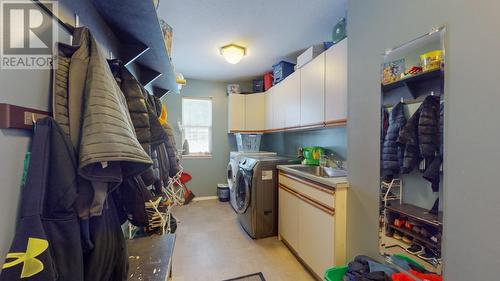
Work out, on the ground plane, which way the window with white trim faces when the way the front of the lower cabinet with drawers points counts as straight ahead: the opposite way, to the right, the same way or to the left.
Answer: to the left

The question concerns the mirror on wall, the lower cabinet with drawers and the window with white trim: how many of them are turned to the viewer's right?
0

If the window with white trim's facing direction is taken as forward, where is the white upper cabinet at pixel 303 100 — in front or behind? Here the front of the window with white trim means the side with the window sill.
in front

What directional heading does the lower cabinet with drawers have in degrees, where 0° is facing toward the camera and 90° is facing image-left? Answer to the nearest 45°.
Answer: approximately 45°

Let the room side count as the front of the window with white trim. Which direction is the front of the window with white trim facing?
toward the camera

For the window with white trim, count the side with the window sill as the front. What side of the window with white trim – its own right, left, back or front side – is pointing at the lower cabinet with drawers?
front

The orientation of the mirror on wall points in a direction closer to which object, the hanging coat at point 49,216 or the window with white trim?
the hanging coat

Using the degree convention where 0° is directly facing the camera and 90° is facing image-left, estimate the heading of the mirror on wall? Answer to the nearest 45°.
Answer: approximately 45°

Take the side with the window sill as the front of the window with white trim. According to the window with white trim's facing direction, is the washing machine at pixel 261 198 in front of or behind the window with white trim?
in front

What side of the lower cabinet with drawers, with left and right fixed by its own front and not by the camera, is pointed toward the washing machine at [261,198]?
right

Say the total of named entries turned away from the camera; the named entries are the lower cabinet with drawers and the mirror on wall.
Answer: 0

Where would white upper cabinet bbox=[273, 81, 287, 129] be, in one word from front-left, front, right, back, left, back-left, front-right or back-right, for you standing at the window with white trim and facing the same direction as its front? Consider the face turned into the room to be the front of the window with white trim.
front-left

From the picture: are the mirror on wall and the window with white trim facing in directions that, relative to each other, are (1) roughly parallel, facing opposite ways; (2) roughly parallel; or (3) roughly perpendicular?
roughly perpendicular
